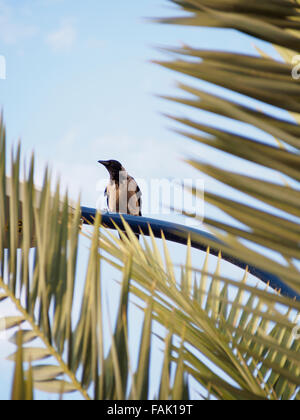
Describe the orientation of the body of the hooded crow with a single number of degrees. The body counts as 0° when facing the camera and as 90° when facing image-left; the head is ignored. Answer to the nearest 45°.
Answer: approximately 45°
